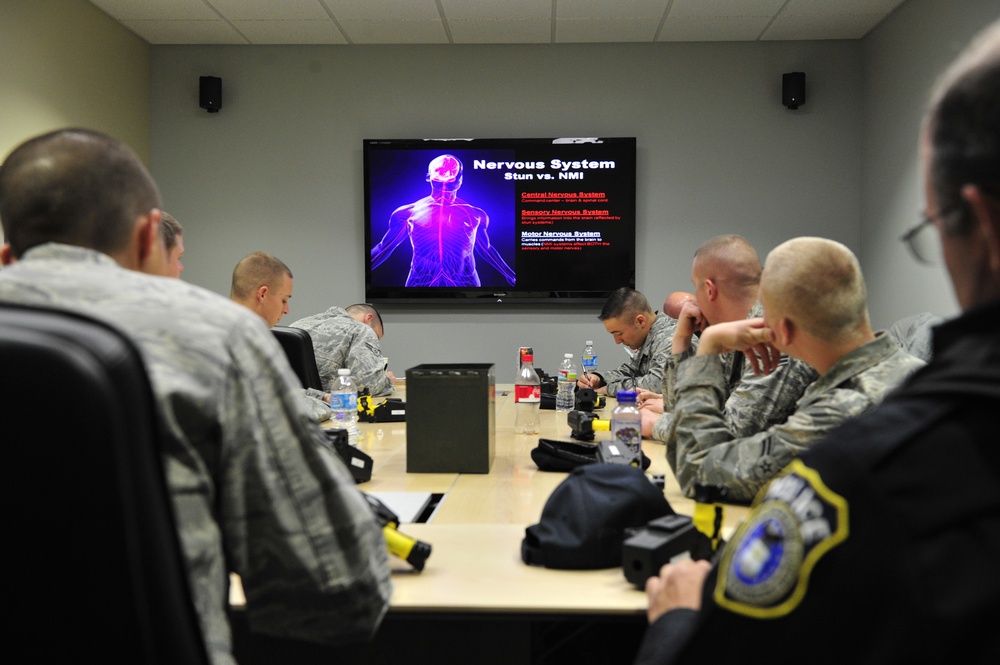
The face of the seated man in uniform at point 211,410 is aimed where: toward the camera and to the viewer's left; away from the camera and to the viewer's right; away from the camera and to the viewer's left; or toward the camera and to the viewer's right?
away from the camera and to the viewer's right

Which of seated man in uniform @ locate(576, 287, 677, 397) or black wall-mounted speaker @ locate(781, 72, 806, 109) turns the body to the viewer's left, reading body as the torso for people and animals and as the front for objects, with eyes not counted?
the seated man in uniform

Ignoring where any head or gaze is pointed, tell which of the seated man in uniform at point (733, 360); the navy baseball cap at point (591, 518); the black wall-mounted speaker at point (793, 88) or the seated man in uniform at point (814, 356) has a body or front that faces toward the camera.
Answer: the black wall-mounted speaker

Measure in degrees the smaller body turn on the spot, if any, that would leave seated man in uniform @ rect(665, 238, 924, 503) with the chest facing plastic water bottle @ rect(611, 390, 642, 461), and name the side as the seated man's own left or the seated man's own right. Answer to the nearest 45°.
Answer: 0° — they already face it

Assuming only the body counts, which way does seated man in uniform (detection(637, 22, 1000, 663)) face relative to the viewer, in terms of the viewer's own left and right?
facing away from the viewer and to the left of the viewer

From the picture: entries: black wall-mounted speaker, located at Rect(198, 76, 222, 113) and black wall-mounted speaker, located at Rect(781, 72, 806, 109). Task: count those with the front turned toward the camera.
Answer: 2

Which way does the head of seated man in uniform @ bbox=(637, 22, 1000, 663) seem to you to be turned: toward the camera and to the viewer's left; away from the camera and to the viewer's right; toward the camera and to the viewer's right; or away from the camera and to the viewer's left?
away from the camera and to the viewer's left

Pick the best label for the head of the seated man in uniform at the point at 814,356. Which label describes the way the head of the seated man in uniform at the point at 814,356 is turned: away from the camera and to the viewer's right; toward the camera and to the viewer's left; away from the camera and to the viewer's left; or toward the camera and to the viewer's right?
away from the camera and to the viewer's left

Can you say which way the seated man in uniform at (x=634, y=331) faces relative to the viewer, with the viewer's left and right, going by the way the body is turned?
facing to the left of the viewer
